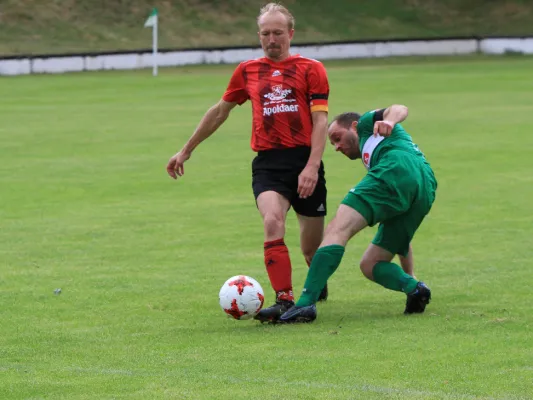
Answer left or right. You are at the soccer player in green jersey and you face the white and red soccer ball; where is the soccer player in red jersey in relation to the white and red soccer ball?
right

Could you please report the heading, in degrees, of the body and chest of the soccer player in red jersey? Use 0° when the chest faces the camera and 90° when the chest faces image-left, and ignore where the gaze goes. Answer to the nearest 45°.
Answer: approximately 0°

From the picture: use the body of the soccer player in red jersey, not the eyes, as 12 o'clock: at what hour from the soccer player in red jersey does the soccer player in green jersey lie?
The soccer player in green jersey is roughly at 10 o'clock from the soccer player in red jersey.
